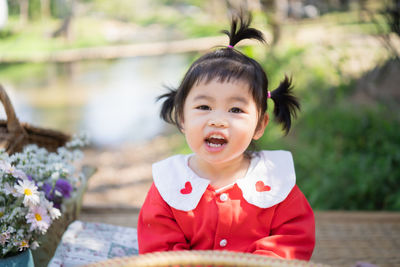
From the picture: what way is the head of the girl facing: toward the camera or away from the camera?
toward the camera

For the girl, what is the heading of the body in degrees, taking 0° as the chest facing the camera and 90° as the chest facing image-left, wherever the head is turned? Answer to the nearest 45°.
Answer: approximately 0°

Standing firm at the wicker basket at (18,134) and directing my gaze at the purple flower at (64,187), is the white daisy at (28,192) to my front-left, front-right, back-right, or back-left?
front-right
